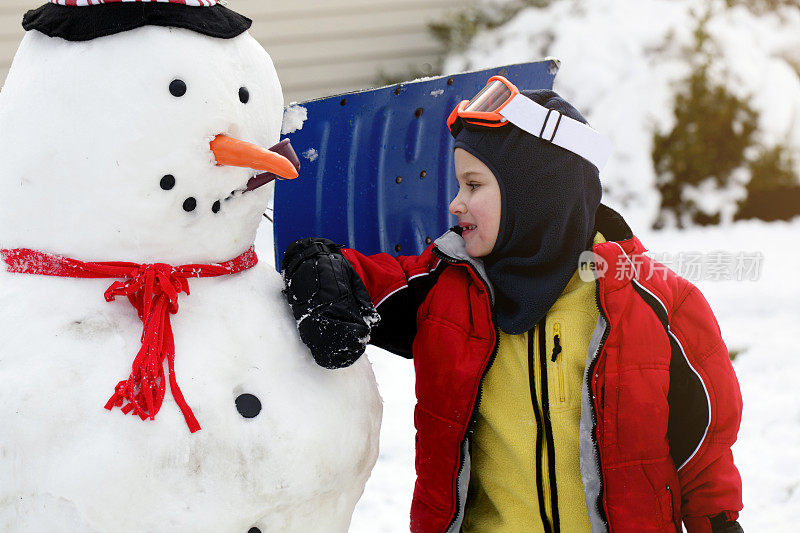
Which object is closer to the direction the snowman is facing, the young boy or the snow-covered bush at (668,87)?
the young boy

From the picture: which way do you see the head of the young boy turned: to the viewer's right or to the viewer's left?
to the viewer's left

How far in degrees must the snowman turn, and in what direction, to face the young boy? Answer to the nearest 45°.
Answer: approximately 45° to its left

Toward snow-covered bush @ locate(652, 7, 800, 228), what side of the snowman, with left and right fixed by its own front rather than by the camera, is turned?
left

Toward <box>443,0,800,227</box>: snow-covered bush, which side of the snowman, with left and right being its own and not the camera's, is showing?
left

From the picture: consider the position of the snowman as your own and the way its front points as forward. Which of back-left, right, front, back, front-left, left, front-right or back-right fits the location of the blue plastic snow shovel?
left

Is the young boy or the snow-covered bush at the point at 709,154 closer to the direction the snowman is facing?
the young boy
